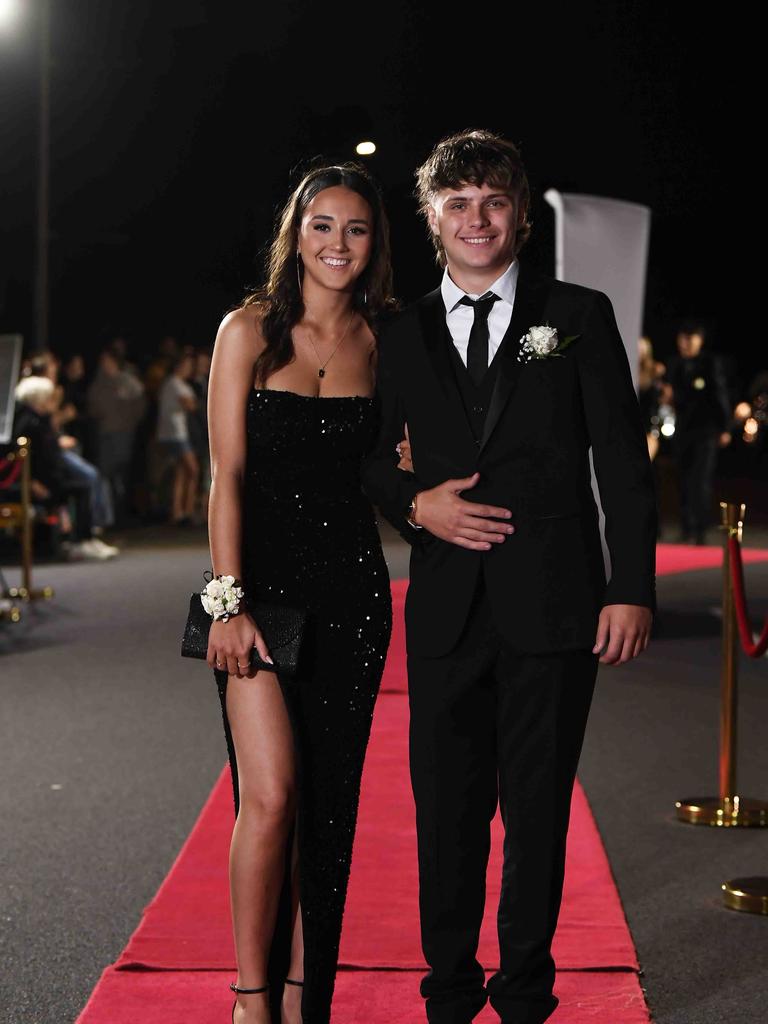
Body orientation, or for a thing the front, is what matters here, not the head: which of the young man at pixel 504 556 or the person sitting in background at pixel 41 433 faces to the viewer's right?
the person sitting in background

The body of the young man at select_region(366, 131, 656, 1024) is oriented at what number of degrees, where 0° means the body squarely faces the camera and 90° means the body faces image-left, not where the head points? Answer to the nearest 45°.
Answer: approximately 0°

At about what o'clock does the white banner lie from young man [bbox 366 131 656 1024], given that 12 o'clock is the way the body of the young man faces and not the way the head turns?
The white banner is roughly at 6 o'clock from the young man.

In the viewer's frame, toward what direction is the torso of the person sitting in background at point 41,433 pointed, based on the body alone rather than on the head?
to the viewer's right

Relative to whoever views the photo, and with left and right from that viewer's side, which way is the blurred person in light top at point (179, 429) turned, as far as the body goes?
facing to the right of the viewer

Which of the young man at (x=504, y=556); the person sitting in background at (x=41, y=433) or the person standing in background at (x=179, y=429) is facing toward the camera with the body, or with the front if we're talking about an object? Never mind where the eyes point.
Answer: the young man
